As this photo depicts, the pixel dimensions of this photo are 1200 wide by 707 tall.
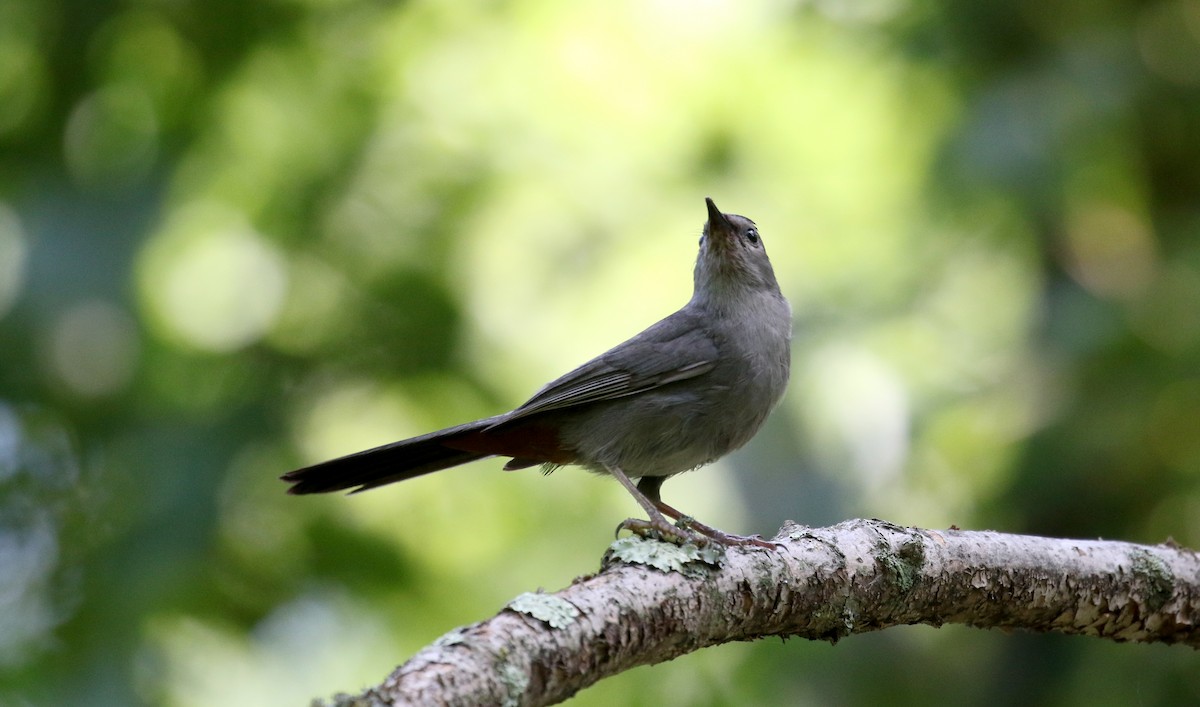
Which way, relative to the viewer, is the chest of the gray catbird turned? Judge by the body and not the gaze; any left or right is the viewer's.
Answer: facing to the right of the viewer
